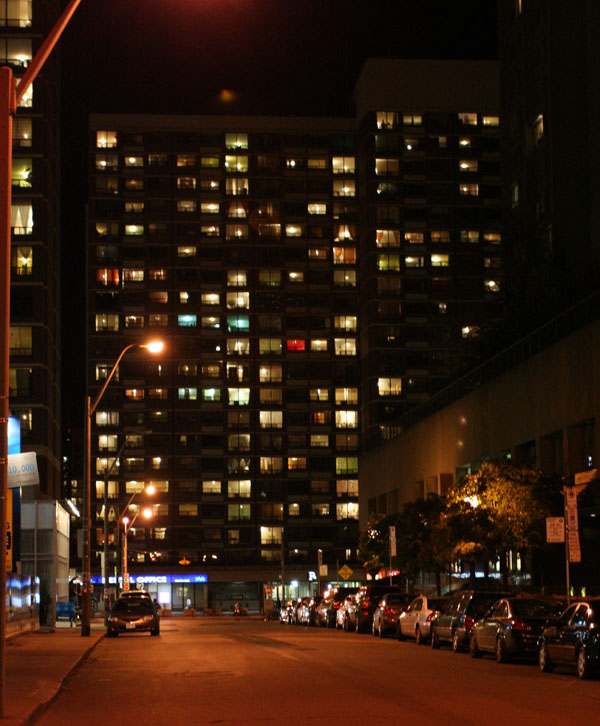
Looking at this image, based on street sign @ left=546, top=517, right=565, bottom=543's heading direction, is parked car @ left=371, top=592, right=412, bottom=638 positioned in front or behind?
behind

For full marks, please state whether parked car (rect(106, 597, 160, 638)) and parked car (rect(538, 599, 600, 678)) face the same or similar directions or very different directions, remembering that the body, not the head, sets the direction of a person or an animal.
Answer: very different directions

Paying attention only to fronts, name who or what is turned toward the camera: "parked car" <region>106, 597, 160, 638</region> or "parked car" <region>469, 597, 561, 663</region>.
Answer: "parked car" <region>106, 597, 160, 638</region>

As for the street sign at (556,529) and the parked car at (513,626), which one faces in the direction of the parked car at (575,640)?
the street sign

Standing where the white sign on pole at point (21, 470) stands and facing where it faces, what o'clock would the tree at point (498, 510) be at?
The tree is roughly at 8 o'clock from the white sign on pole.

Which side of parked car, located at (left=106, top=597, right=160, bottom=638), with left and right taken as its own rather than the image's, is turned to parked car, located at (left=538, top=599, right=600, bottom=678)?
front

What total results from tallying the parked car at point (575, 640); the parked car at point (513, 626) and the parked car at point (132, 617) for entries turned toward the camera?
1

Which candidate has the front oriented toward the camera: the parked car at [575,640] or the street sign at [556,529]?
the street sign

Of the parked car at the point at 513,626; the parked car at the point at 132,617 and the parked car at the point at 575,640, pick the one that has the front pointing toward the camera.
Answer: the parked car at the point at 132,617

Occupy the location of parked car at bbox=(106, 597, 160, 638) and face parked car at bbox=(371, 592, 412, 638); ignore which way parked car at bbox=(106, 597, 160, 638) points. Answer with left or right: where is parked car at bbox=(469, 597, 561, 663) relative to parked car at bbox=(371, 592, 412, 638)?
right

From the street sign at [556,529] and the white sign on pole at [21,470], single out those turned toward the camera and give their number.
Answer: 2

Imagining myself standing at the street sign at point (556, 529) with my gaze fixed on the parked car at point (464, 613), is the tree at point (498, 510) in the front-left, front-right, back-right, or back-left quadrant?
front-right

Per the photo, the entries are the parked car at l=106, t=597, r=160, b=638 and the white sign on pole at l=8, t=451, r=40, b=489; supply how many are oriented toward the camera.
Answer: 2

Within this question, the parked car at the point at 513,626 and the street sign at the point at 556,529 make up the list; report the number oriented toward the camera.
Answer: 1

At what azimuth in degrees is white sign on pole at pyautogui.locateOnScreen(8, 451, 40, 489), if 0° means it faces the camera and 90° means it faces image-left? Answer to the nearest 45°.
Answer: approximately 0°

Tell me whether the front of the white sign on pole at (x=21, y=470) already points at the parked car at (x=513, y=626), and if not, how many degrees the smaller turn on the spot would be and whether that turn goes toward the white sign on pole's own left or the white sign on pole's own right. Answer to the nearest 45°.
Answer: approximately 45° to the white sign on pole's own left

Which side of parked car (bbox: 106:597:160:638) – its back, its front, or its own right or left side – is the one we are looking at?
front

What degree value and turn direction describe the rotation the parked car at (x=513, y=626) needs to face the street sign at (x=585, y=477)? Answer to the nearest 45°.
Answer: approximately 45° to its right

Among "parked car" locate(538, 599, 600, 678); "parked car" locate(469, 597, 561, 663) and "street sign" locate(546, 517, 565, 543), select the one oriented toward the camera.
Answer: the street sign
